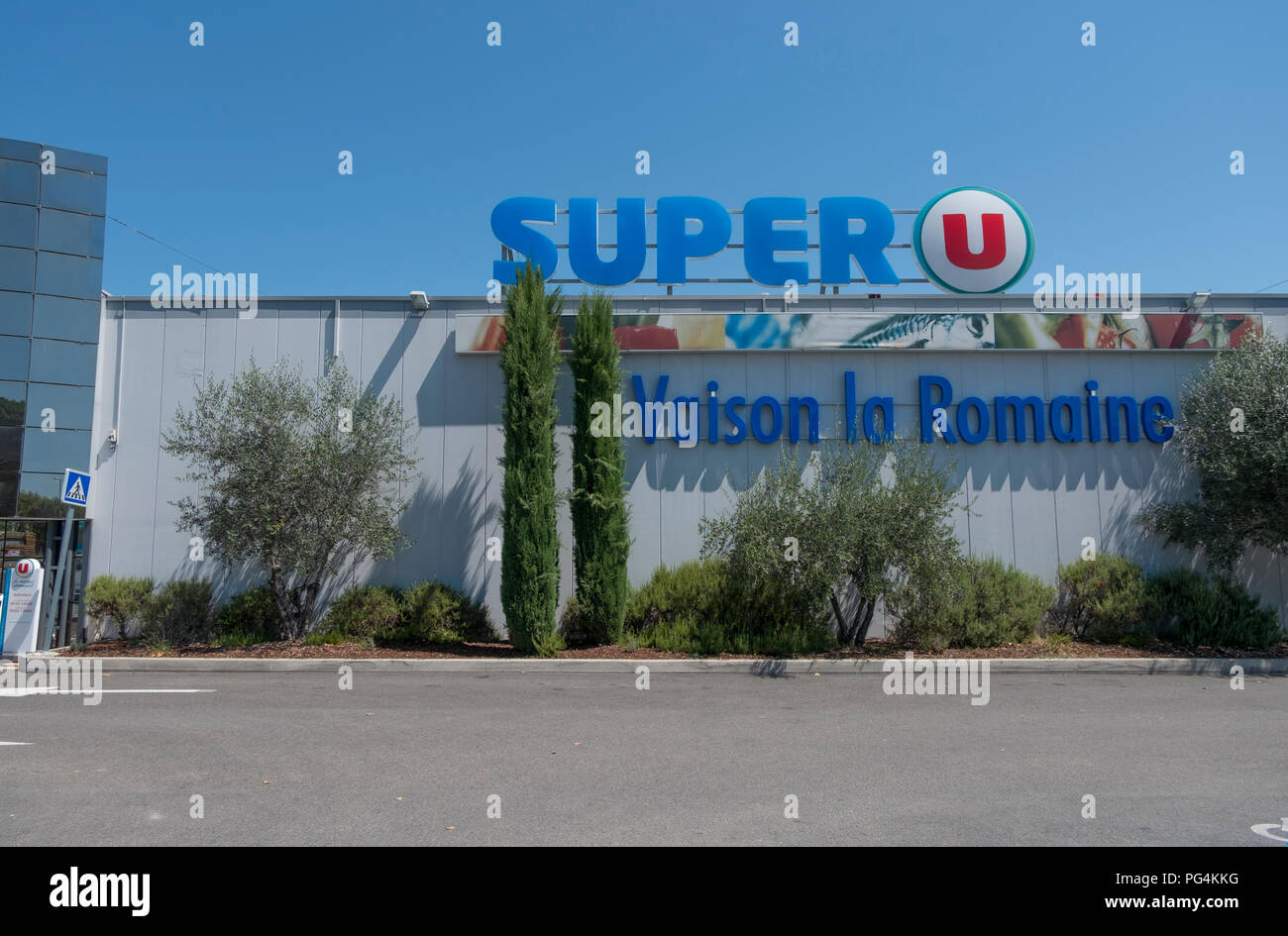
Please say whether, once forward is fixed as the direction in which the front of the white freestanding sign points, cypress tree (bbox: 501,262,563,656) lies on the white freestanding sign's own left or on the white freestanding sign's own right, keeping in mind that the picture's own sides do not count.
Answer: on the white freestanding sign's own left

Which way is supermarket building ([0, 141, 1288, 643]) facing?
toward the camera

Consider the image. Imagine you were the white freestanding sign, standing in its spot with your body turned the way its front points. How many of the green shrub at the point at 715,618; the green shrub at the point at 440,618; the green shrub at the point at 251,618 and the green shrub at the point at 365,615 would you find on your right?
0

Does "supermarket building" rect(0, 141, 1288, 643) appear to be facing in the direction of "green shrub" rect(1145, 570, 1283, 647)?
no

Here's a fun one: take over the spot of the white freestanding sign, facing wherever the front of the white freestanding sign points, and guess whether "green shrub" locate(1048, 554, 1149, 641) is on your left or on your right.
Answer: on your left

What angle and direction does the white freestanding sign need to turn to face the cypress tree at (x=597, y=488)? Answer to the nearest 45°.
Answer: approximately 45° to its left

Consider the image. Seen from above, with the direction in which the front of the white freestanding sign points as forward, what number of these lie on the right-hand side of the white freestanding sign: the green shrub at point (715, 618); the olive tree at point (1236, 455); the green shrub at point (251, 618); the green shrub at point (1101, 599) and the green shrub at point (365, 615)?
0

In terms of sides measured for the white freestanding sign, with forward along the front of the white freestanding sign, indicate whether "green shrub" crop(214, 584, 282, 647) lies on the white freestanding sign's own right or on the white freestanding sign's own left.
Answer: on the white freestanding sign's own left

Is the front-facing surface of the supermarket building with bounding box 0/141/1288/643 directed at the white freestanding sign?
no

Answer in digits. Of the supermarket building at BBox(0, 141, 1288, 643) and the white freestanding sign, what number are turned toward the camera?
2

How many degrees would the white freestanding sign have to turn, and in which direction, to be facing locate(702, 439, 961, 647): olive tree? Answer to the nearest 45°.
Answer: approximately 45° to its left

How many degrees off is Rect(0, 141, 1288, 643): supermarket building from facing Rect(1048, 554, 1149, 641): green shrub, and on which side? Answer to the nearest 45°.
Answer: approximately 90° to its left

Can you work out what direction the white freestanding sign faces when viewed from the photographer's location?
facing the viewer
